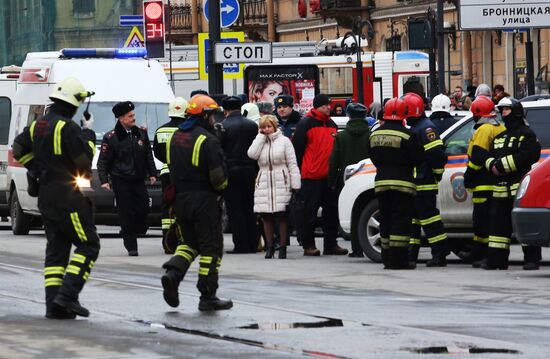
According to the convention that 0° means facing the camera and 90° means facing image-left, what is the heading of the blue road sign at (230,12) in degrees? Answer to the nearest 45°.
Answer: approximately 0°

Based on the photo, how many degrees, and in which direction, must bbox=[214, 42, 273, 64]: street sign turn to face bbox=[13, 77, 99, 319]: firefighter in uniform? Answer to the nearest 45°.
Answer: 0° — it already faces them

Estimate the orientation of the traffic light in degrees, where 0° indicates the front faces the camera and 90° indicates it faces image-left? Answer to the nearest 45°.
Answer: approximately 0°

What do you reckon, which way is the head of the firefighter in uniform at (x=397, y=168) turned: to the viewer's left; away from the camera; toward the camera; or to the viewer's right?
away from the camera

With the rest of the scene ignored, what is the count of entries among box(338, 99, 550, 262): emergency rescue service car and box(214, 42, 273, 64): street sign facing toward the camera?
1

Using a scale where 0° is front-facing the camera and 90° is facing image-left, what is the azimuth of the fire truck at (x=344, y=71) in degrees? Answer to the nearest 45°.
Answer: approximately 270°

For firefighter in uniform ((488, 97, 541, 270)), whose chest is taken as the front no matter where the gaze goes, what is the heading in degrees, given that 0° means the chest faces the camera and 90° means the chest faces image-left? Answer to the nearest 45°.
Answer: approximately 45°

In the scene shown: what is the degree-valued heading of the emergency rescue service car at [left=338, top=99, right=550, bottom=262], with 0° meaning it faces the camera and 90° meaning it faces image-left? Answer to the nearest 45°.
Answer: approximately 90°

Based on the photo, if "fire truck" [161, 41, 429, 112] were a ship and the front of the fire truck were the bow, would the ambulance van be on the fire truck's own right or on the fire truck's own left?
on the fire truck's own right

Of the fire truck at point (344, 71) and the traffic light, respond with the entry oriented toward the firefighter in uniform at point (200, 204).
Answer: the traffic light
